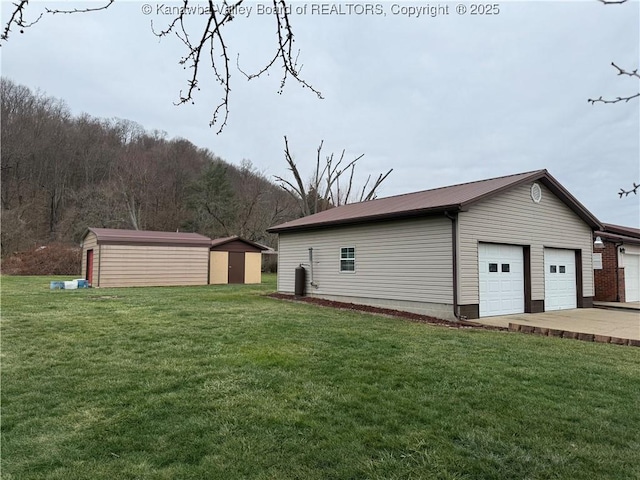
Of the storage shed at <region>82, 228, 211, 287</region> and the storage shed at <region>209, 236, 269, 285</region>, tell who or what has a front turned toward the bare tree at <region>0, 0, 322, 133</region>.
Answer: the storage shed at <region>209, 236, 269, 285</region>

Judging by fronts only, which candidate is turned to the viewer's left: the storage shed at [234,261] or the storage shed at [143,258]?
the storage shed at [143,258]

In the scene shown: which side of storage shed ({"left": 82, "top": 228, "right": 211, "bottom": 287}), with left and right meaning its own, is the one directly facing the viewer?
left

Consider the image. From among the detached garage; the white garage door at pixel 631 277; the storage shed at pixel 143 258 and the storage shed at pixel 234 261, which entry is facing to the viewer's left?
the storage shed at pixel 143 258

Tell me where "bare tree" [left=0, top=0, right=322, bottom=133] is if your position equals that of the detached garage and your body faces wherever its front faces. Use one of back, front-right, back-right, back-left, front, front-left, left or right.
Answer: front-right

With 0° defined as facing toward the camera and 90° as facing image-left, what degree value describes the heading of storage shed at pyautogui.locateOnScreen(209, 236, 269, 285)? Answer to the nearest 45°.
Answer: approximately 0°

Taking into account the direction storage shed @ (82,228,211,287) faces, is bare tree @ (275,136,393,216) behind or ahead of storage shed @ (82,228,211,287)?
behind

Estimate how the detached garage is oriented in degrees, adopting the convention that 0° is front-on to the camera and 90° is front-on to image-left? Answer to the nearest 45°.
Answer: approximately 315°

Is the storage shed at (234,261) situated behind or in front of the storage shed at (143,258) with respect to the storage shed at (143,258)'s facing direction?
behind

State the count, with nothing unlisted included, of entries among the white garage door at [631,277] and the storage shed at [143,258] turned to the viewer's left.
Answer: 1

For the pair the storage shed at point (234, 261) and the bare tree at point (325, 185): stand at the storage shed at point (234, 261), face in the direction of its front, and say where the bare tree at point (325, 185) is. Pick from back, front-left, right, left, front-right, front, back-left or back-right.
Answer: back-left

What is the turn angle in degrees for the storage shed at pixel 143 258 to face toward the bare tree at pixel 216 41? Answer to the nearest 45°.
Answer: approximately 90° to its left

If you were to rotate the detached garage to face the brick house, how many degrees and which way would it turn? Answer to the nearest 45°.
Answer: approximately 90° to its left

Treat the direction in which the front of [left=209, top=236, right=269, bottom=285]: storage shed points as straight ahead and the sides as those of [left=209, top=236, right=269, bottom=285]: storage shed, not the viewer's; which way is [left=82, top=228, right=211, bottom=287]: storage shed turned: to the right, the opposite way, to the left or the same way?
to the right
